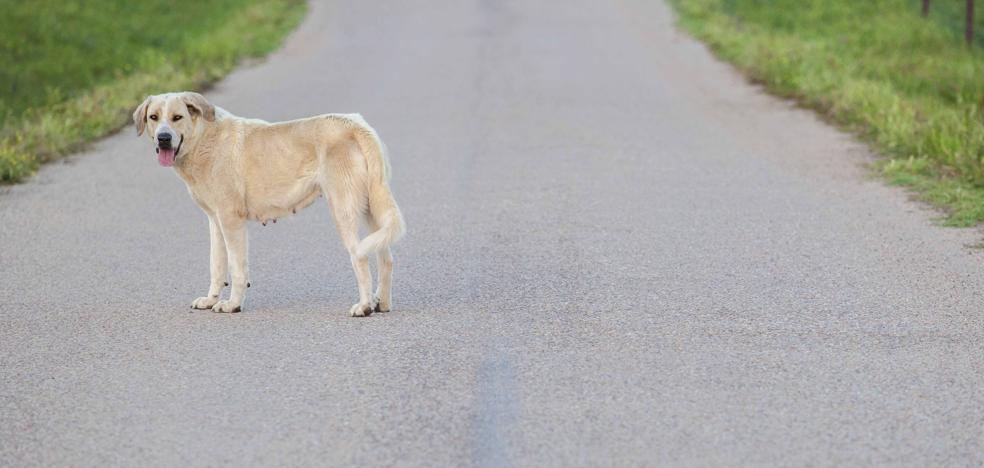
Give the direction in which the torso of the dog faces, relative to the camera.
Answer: to the viewer's left
